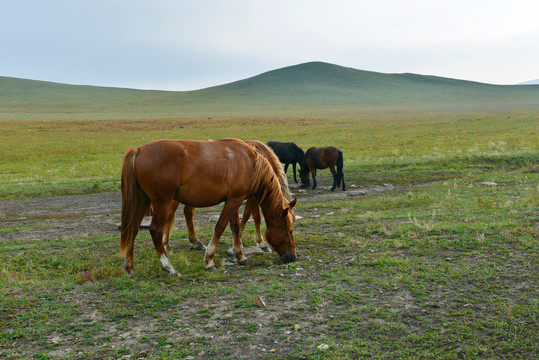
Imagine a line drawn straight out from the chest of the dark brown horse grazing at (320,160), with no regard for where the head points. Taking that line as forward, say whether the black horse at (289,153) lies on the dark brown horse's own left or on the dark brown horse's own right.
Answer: on the dark brown horse's own right

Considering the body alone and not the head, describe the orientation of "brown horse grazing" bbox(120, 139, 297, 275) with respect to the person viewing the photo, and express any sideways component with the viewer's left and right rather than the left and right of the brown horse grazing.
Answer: facing to the right of the viewer

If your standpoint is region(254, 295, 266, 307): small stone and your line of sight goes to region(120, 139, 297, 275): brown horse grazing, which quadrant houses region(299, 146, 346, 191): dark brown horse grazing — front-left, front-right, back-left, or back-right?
front-right

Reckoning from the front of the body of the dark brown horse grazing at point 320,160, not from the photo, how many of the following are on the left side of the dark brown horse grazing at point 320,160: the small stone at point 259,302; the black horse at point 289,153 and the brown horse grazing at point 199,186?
2

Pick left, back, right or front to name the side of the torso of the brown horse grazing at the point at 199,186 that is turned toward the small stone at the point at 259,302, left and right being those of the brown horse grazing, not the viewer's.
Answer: right

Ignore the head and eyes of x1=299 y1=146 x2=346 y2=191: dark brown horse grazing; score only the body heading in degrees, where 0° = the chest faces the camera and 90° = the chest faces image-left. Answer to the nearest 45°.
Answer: approximately 90°

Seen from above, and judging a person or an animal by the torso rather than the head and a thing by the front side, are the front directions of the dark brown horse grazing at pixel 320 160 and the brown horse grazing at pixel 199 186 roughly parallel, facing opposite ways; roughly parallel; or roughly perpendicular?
roughly parallel, facing opposite ways

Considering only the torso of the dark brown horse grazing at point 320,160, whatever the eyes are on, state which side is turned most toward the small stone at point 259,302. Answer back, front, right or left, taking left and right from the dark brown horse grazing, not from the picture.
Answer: left

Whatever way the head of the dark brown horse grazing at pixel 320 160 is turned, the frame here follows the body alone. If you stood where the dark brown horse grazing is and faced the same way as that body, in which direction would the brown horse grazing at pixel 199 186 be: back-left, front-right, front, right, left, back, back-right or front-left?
left
